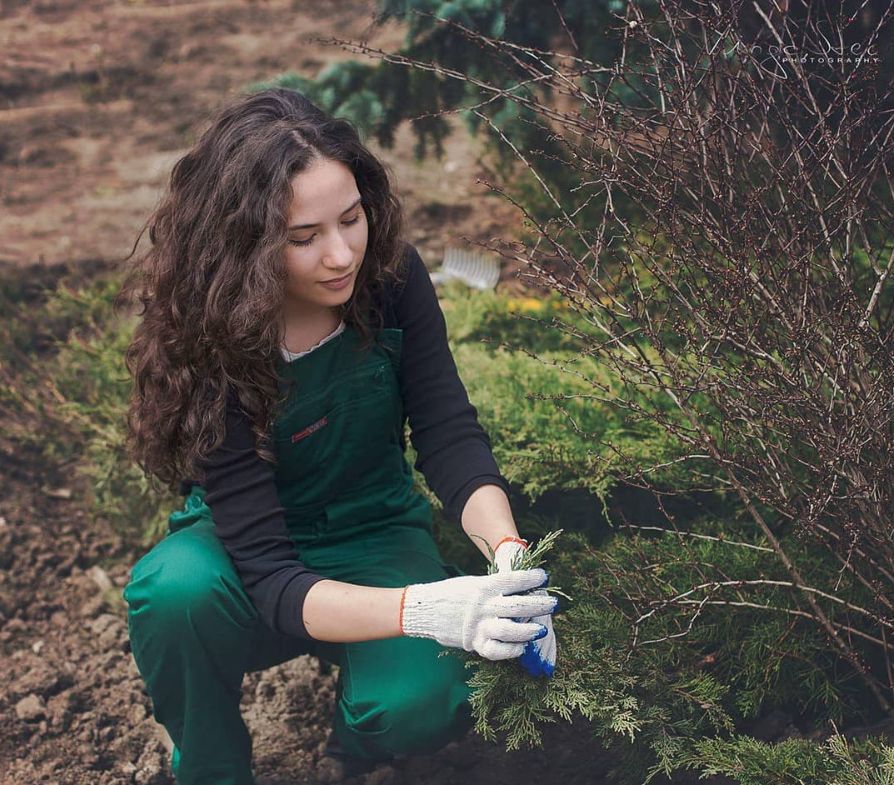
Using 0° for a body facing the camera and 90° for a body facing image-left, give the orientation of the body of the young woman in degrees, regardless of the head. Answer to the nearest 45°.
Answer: approximately 315°

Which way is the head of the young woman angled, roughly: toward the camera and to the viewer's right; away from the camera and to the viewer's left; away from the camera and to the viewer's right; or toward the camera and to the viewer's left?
toward the camera and to the viewer's right
